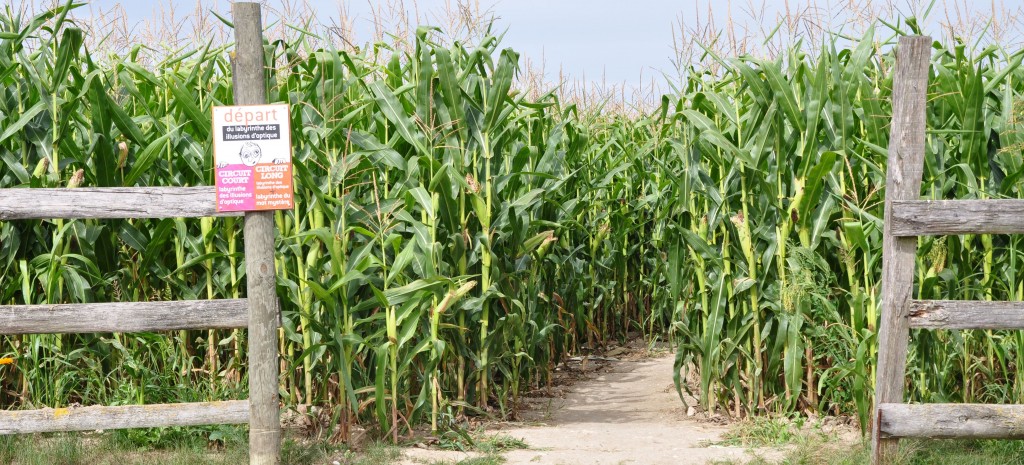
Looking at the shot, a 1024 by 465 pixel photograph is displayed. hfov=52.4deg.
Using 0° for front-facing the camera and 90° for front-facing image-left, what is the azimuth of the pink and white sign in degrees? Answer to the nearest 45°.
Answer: approximately 0°

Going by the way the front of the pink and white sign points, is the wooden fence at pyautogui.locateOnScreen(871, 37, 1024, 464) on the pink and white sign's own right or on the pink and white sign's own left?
on the pink and white sign's own left
